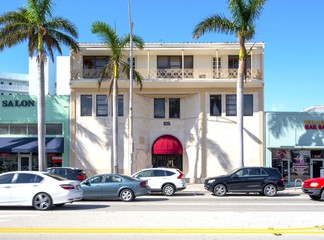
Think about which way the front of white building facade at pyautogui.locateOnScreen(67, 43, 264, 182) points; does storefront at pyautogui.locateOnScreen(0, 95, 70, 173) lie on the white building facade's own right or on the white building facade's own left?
on the white building facade's own right

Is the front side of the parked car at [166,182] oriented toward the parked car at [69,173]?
yes

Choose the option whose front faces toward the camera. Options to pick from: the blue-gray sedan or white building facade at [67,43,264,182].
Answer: the white building facade

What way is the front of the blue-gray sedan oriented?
to the viewer's left

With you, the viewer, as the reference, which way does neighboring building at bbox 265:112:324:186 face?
facing the viewer

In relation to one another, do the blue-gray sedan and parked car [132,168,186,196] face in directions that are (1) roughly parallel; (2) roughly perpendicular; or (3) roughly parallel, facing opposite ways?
roughly parallel

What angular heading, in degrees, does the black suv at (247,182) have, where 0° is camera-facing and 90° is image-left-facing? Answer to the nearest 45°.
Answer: approximately 90°

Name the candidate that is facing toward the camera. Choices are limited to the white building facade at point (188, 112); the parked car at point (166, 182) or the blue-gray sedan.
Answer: the white building facade

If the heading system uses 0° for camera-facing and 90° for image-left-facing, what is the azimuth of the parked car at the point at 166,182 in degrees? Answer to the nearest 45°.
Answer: approximately 90°

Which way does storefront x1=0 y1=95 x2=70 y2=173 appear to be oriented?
toward the camera

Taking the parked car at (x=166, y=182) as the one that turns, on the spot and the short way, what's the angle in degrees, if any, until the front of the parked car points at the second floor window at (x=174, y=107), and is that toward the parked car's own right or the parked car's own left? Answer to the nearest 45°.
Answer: approximately 90° to the parked car's own right

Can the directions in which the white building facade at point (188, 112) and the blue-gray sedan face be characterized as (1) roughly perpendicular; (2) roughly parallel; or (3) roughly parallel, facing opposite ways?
roughly perpendicular

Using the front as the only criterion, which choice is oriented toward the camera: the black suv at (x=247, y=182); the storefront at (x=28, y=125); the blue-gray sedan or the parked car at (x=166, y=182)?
the storefront

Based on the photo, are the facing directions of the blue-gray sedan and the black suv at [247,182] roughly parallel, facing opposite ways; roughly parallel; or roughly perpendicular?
roughly parallel

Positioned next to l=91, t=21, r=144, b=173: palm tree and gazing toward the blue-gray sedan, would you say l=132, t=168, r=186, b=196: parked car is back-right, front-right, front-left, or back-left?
front-left

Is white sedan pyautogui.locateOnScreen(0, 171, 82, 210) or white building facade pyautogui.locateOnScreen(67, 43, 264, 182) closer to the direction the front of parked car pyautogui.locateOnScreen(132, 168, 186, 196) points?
the white sedan
